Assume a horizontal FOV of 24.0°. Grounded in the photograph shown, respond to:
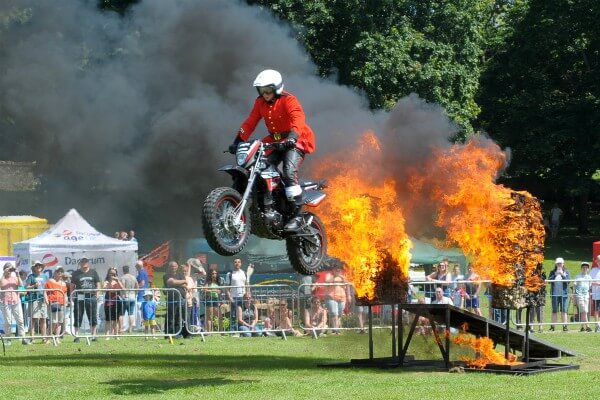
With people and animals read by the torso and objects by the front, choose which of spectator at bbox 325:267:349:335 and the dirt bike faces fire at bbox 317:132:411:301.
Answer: the spectator

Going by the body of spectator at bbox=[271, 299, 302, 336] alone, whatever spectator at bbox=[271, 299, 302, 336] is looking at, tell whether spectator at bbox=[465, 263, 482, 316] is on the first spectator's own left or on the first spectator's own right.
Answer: on the first spectator's own left

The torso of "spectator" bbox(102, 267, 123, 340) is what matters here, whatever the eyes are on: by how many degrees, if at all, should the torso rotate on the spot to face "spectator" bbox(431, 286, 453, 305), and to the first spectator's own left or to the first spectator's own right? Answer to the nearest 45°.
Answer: approximately 90° to the first spectator's own left

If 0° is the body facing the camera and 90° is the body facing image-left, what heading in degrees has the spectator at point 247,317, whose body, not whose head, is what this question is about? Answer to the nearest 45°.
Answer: approximately 0°

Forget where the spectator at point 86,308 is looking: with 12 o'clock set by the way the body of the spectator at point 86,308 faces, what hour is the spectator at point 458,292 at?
the spectator at point 458,292 is roughly at 9 o'clock from the spectator at point 86,308.

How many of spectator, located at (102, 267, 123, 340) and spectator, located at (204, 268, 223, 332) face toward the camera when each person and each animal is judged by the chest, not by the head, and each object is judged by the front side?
2

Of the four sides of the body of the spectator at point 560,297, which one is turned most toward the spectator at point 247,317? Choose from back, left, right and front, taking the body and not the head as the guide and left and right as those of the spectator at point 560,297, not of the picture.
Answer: right

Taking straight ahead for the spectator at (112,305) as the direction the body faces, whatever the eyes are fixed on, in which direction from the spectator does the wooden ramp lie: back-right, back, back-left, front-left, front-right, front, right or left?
front-left

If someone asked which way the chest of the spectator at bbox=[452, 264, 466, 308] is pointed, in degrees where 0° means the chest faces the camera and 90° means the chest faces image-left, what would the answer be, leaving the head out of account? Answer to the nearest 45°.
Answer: approximately 0°

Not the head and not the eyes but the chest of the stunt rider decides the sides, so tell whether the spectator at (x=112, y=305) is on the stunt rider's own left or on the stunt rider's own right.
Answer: on the stunt rider's own right

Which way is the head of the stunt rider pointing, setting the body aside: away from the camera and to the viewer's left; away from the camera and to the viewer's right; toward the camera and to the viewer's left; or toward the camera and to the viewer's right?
toward the camera and to the viewer's left

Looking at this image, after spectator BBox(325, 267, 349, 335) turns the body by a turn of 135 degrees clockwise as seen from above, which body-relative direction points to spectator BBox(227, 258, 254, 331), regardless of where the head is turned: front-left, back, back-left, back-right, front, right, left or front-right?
front-left

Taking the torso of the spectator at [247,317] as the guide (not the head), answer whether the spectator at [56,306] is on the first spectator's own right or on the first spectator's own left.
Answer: on the first spectator's own right
